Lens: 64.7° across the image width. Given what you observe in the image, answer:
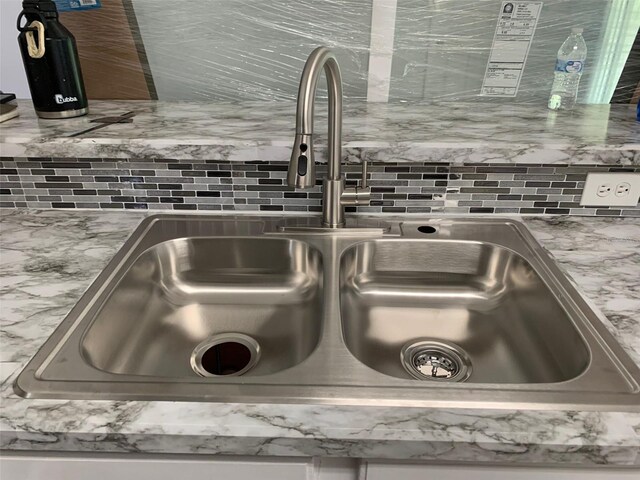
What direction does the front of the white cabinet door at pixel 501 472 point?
toward the camera

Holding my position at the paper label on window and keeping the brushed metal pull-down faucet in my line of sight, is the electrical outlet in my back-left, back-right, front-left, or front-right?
front-left

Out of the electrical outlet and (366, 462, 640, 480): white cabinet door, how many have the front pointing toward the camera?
2

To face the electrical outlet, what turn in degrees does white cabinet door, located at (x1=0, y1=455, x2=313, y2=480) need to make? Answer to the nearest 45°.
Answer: approximately 90° to its left

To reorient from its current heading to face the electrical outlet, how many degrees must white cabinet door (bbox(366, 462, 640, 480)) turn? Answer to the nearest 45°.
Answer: approximately 180°

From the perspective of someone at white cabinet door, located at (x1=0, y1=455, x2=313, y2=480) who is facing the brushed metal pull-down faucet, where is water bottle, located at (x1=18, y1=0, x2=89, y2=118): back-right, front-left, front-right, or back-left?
front-left

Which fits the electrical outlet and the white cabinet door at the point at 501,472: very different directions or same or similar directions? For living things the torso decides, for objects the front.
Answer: same or similar directions

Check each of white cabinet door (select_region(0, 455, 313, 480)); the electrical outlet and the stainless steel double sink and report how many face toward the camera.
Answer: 3

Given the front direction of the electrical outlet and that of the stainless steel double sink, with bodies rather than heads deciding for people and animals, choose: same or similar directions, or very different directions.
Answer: same or similar directions

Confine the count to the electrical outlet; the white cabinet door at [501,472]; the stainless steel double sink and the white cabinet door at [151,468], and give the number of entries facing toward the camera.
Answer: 4

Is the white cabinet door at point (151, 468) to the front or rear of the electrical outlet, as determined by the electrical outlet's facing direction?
to the front

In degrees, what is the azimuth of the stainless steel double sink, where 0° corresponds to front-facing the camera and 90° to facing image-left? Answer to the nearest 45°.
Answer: approximately 0°

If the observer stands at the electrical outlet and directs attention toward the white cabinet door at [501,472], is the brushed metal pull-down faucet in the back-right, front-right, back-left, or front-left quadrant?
front-right

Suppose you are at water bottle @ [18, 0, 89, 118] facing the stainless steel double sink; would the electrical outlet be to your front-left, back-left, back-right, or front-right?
front-left

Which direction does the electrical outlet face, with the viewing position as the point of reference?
facing the viewer
